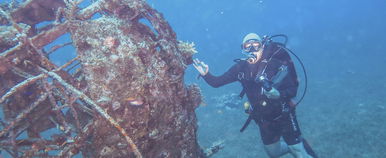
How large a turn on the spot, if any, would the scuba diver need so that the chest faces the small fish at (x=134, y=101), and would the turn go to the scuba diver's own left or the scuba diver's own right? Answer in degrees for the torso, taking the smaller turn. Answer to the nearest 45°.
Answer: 0° — they already face it

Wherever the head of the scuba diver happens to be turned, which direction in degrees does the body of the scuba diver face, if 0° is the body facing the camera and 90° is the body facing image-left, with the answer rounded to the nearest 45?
approximately 45°
